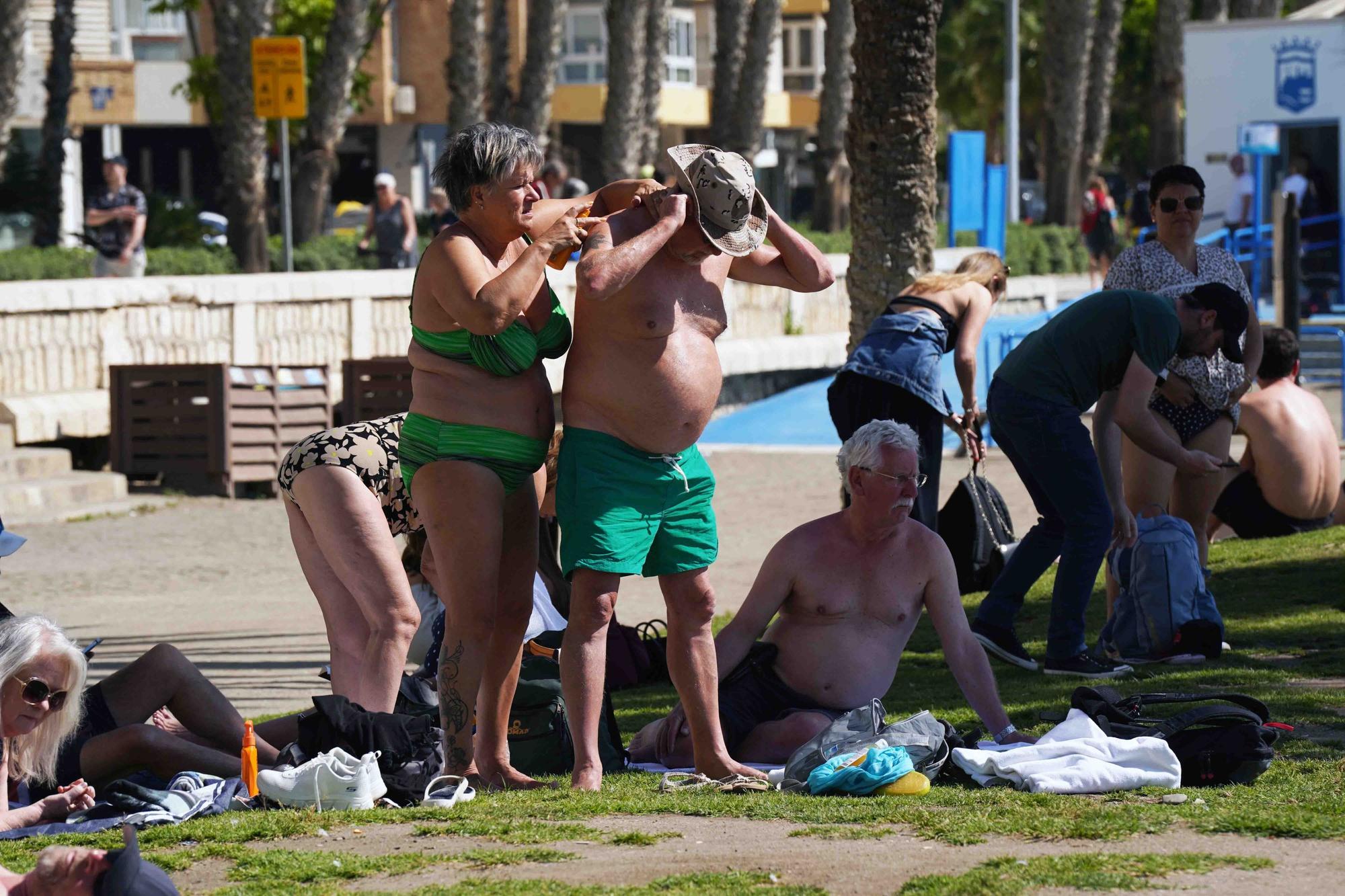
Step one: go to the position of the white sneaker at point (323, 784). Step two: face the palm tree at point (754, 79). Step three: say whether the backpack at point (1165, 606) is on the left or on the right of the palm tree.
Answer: right

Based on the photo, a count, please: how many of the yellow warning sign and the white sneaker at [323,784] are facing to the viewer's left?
1

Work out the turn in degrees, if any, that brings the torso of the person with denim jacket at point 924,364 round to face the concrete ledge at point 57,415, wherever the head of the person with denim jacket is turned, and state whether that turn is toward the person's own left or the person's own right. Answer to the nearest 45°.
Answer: approximately 90° to the person's own left

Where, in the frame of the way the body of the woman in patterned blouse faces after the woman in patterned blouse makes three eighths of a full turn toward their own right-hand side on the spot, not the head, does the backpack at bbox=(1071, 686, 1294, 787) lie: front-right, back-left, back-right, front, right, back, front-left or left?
back-left

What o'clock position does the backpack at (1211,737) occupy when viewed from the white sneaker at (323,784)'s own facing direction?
The backpack is roughly at 6 o'clock from the white sneaker.

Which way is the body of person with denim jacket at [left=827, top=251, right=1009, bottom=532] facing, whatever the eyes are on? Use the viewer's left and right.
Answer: facing away from the viewer and to the right of the viewer

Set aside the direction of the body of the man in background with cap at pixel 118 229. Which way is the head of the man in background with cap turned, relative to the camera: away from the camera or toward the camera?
toward the camera

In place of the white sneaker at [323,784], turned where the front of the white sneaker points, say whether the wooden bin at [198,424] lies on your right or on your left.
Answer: on your right

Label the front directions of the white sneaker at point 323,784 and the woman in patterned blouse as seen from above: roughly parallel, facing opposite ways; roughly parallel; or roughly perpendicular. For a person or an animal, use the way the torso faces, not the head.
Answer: roughly perpendicular

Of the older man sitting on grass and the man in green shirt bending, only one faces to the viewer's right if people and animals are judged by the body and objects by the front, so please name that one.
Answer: the man in green shirt bending

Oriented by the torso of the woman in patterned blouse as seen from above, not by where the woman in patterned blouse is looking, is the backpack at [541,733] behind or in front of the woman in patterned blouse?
in front

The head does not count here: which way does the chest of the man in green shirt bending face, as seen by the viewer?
to the viewer's right

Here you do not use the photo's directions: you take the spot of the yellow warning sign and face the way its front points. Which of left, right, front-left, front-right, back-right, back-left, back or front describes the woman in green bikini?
front

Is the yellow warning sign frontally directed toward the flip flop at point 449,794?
yes

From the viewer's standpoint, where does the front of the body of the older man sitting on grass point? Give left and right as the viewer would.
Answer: facing the viewer

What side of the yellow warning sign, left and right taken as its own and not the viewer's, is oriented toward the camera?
front
